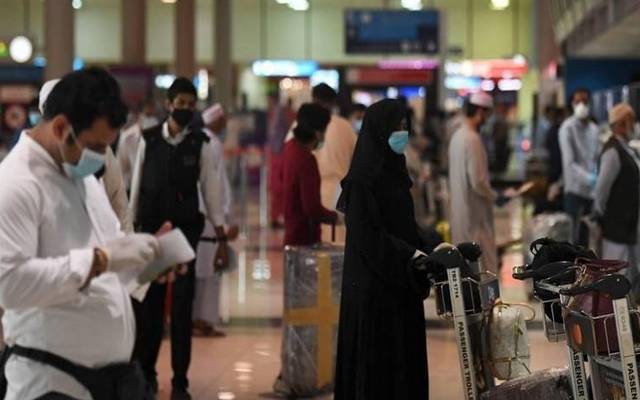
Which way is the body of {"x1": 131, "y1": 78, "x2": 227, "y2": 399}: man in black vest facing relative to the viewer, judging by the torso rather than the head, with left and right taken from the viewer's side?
facing the viewer

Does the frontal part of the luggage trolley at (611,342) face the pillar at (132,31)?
no

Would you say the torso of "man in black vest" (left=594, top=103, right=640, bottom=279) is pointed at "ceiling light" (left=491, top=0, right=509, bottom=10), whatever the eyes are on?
no

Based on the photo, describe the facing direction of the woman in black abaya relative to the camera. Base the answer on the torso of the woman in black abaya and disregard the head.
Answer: to the viewer's right

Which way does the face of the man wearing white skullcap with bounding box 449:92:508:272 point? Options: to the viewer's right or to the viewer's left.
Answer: to the viewer's right

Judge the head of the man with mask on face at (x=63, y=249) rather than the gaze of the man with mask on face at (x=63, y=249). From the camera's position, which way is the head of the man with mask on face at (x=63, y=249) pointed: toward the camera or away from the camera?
toward the camera

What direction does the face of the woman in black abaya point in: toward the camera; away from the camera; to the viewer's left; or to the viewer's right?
to the viewer's right

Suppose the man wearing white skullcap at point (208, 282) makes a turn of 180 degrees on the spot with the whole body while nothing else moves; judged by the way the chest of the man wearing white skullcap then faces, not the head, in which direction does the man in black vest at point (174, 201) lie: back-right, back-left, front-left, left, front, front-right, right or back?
left

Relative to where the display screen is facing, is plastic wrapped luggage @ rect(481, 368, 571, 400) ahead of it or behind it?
ahead

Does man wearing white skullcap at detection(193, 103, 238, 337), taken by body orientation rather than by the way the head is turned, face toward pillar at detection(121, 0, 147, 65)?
no

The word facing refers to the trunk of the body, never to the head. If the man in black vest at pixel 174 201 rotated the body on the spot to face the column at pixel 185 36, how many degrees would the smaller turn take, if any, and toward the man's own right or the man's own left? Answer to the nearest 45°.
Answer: approximately 180°

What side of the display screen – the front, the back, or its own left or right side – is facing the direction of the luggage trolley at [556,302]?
front

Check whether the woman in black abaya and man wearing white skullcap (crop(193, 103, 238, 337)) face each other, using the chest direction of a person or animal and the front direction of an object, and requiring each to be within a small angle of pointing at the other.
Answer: no

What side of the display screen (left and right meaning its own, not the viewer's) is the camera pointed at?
front
